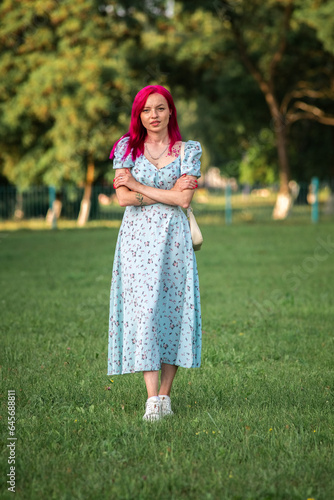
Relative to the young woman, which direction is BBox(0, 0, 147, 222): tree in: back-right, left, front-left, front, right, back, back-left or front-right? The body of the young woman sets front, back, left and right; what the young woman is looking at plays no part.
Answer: back

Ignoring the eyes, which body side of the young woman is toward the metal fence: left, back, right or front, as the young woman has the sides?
back

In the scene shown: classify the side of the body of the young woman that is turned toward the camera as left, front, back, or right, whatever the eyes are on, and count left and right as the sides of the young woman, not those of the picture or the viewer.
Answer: front

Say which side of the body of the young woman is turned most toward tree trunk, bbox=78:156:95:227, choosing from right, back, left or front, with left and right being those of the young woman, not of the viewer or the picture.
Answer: back

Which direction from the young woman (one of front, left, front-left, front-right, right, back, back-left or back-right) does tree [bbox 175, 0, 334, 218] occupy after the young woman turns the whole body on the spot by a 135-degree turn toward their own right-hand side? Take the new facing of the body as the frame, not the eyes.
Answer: front-right

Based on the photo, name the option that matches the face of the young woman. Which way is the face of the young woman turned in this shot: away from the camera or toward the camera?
toward the camera
